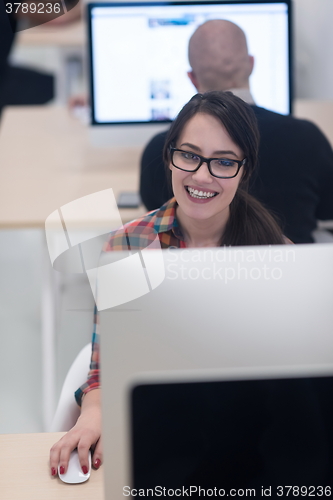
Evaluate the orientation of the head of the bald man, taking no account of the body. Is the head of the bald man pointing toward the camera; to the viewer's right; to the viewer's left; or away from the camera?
away from the camera

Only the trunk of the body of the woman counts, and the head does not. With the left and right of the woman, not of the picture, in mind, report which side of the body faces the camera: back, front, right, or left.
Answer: front

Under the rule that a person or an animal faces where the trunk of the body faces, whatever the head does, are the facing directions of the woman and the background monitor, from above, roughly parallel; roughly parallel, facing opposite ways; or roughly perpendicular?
roughly parallel

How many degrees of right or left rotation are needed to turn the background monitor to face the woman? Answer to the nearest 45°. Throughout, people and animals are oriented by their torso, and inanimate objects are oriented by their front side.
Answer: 0° — it already faces them

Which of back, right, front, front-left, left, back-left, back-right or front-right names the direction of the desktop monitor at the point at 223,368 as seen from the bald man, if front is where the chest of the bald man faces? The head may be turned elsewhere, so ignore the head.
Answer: back

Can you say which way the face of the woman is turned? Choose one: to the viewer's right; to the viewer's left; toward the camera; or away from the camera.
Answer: toward the camera

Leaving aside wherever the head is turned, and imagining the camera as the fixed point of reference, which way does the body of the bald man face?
away from the camera

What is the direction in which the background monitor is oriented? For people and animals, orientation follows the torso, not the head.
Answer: toward the camera
